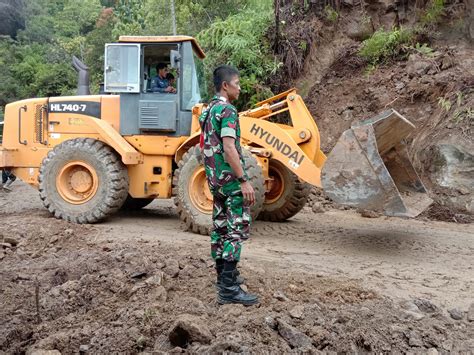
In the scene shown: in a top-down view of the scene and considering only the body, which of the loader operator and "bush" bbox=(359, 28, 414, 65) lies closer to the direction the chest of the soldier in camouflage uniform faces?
the bush

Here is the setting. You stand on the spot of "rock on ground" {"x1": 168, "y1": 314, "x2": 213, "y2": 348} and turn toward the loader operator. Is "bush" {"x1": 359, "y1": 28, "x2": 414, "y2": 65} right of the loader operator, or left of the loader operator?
right

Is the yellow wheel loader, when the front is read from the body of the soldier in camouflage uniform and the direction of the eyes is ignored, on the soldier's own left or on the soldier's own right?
on the soldier's own left

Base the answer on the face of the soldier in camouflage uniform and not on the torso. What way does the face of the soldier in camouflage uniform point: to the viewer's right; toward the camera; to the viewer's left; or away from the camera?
to the viewer's right

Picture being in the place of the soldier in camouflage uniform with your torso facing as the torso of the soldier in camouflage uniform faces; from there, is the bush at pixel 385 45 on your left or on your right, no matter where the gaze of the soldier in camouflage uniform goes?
on your left

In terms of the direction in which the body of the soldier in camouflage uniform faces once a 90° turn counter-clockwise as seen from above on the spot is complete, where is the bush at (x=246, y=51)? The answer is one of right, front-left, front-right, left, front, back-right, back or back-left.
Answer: front

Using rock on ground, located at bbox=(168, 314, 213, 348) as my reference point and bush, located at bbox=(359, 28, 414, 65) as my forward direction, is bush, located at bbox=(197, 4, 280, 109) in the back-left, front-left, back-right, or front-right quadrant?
front-left

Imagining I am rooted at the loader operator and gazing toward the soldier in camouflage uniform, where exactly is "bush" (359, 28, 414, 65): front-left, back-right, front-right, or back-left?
back-left

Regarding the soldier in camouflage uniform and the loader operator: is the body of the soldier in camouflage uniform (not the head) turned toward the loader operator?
no

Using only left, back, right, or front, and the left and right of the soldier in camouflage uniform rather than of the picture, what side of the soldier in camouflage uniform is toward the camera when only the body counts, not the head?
right
